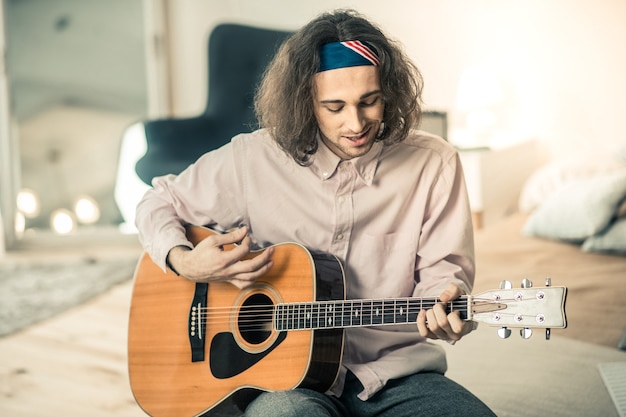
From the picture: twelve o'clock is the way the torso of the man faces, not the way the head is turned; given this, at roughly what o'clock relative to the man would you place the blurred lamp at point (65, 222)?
The blurred lamp is roughly at 5 o'clock from the man.

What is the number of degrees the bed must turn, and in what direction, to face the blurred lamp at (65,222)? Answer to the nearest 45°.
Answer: approximately 90° to its right

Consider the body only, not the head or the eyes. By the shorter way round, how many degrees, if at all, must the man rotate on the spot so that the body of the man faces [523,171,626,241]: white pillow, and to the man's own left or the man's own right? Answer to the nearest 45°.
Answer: approximately 135° to the man's own left

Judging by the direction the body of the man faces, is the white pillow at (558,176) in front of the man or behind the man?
behind

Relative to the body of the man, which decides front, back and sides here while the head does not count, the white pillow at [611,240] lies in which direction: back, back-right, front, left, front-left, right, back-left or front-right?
back-left

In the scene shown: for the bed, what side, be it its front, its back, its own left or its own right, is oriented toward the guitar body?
front

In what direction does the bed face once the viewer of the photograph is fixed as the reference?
facing the viewer and to the left of the viewer

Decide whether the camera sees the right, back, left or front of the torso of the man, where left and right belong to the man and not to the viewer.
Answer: front
